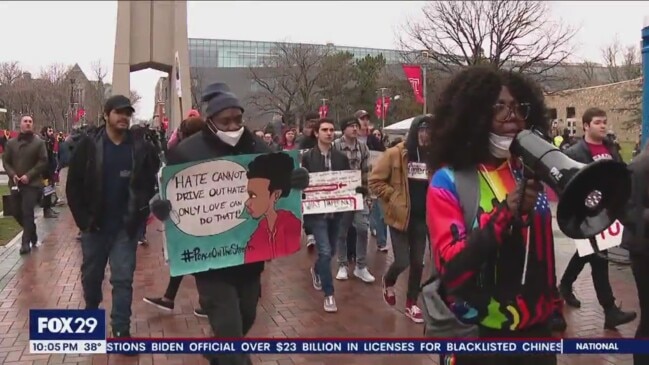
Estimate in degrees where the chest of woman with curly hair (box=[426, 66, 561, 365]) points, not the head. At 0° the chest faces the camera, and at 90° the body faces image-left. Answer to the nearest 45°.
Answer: approximately 315°

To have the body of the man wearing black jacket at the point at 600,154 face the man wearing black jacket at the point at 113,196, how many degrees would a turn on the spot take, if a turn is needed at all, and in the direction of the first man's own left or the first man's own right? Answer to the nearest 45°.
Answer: approximately 90° to the first man's own right

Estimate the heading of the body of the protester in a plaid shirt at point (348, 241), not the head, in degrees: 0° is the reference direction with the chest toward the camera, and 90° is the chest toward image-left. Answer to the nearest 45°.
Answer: approximately 0°

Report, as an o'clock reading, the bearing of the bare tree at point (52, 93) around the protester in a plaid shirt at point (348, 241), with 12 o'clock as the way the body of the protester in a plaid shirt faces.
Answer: The bare tree is roughly at 5 o'clock from the protester in a plaid shirt.

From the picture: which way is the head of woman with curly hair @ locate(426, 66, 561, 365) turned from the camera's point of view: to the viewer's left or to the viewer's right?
to the viewer's right

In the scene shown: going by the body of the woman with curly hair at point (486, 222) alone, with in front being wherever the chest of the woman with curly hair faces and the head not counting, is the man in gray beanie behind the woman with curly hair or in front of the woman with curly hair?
behind

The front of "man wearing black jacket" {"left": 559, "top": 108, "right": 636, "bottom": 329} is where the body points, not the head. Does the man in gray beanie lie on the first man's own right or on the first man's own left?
on the first man's own right
